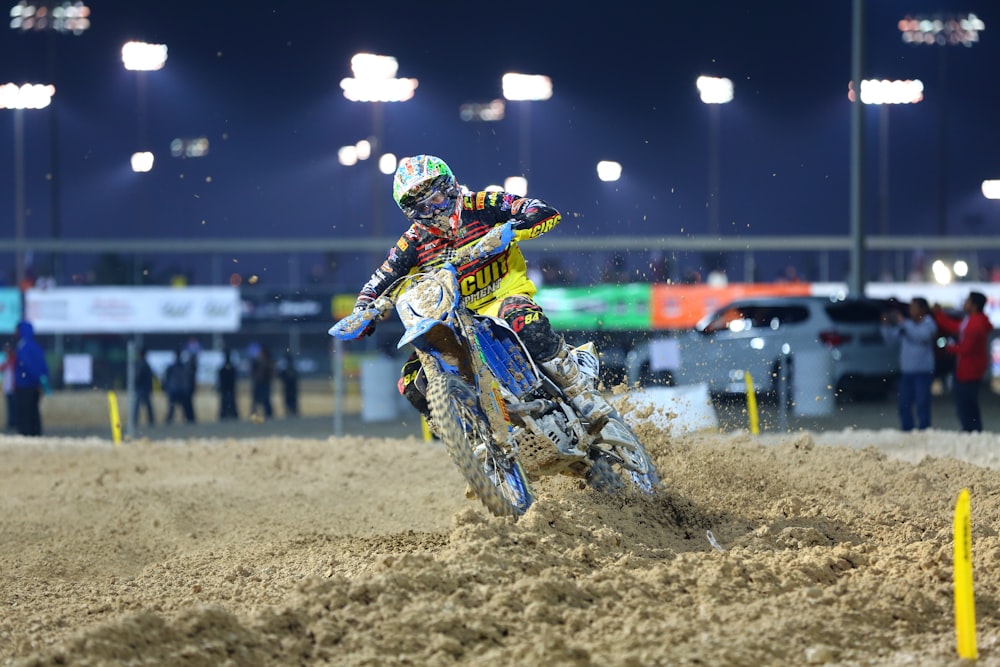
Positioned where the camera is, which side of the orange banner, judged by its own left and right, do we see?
front

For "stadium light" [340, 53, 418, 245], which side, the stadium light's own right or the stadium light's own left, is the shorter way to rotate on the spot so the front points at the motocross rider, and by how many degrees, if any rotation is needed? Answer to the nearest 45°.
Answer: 0° — it already faces them

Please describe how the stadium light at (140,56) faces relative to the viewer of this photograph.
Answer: facing the viewer

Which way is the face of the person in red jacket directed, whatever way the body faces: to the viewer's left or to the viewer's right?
to the viewer's left

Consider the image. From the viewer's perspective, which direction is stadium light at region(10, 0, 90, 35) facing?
toward the camera

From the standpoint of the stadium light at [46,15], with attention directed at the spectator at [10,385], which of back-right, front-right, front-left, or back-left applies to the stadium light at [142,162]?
back-left

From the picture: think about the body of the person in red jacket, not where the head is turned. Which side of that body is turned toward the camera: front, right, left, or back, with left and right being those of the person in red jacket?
left

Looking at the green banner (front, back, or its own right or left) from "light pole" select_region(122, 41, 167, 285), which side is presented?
right
